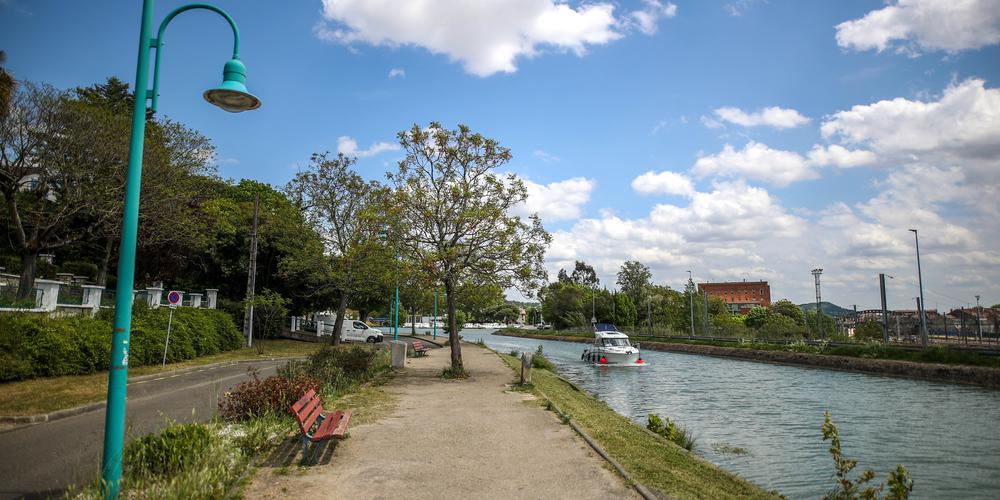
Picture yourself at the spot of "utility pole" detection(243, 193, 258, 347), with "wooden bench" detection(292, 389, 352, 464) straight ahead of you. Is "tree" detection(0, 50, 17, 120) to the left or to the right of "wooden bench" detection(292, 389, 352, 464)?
right

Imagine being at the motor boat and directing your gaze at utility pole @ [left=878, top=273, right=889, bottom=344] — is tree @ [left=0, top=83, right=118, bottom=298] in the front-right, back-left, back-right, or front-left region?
back-right

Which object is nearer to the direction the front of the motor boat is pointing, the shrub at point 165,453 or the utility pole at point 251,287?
the shrub

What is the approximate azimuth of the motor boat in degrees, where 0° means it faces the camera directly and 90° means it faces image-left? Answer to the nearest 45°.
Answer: approximately 315°

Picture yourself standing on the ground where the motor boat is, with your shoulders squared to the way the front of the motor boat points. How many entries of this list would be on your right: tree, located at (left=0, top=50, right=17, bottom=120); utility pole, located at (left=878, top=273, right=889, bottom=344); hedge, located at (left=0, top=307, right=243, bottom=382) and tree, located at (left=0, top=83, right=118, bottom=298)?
3

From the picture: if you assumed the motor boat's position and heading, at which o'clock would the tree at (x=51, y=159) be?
The tree is roughly at 3 o'clock from the motor boat.

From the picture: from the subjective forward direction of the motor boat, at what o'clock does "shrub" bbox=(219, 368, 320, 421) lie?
The shrub is roughly at 2 o'clock from the motor boat.

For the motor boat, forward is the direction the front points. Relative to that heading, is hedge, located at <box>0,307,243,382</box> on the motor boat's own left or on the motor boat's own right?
on the motor boat's own right

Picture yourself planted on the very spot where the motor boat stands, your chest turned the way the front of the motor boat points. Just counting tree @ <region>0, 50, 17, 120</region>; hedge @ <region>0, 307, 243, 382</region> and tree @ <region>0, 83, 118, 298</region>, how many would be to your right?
3

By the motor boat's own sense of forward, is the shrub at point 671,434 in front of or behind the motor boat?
in front

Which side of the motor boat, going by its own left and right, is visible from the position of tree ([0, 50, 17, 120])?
right

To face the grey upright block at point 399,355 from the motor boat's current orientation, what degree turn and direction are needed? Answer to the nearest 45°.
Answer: approximately 90° to its right

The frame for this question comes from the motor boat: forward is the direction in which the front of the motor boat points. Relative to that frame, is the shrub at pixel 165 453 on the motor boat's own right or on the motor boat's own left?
on the motor boat's own right

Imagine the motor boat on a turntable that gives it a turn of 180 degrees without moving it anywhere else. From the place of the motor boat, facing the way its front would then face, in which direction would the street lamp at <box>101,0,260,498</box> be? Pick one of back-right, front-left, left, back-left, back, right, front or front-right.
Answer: back-left
